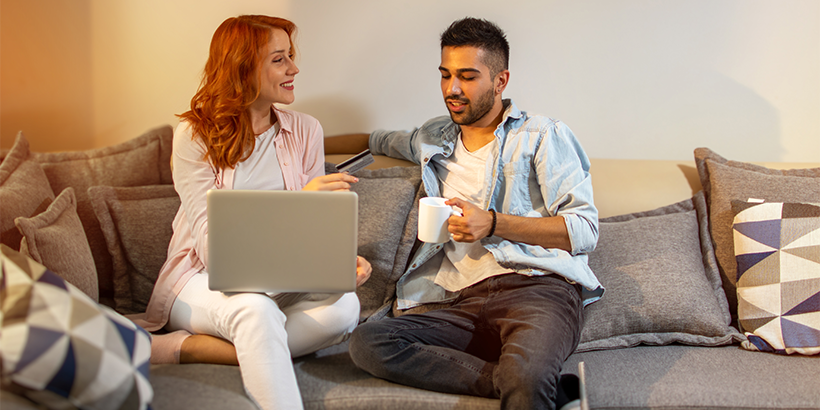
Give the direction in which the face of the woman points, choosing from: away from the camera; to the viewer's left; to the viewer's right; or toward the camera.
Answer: to the viewer's right

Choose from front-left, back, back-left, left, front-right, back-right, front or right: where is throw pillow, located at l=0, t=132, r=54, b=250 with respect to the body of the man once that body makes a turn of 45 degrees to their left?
right

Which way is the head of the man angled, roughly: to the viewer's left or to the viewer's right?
to the viewer's left

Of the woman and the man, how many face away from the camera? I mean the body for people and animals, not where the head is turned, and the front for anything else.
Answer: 0

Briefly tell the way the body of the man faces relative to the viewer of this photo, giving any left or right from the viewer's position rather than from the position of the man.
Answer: facing the viewer and to the left of the viewer

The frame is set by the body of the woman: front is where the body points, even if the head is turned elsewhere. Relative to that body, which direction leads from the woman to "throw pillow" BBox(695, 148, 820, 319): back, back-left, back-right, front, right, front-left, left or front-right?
front-left

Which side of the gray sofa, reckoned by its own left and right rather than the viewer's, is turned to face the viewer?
front

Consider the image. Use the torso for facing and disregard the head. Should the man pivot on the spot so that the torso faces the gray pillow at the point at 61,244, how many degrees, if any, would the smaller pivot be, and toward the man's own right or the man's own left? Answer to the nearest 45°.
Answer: approximately 45° to the man's own right

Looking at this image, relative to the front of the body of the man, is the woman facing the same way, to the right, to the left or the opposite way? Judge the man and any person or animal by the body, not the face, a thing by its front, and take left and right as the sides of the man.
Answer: to the left

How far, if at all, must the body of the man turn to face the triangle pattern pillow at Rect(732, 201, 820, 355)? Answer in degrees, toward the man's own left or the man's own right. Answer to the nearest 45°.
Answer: approximately 135° to the man's own left

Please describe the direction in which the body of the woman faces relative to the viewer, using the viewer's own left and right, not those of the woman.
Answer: facing the viewer and to the right of the viewer
